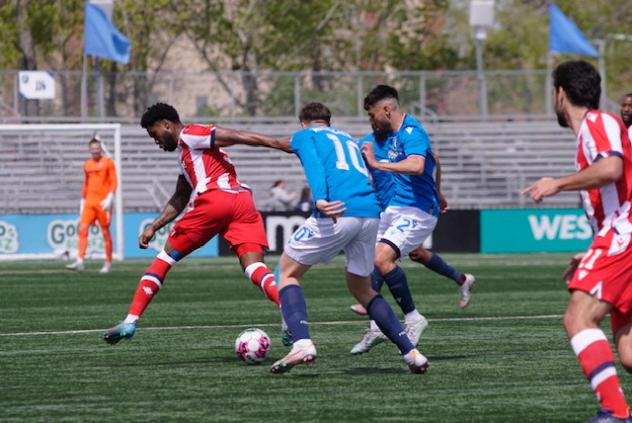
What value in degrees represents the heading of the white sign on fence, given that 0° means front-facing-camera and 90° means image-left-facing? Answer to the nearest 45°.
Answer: approximately 0°

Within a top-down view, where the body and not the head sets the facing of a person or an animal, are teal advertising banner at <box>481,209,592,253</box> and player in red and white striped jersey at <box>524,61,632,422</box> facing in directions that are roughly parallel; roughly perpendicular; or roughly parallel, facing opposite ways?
roughly perpendicular

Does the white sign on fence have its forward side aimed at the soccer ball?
yes

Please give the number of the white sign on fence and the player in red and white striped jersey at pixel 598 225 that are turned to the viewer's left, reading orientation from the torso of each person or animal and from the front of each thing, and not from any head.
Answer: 1

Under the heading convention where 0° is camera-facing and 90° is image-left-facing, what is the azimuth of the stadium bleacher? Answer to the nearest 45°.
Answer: approximately 0°

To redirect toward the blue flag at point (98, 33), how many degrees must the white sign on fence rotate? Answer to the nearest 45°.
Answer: approximately 135° to its left

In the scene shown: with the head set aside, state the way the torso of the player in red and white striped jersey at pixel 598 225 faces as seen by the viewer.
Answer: to the viewer's left

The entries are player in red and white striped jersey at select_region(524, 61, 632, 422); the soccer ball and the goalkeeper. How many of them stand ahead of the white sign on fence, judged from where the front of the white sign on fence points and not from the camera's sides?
3

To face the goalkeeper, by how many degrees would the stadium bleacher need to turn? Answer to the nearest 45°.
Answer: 0° — it already faces them
